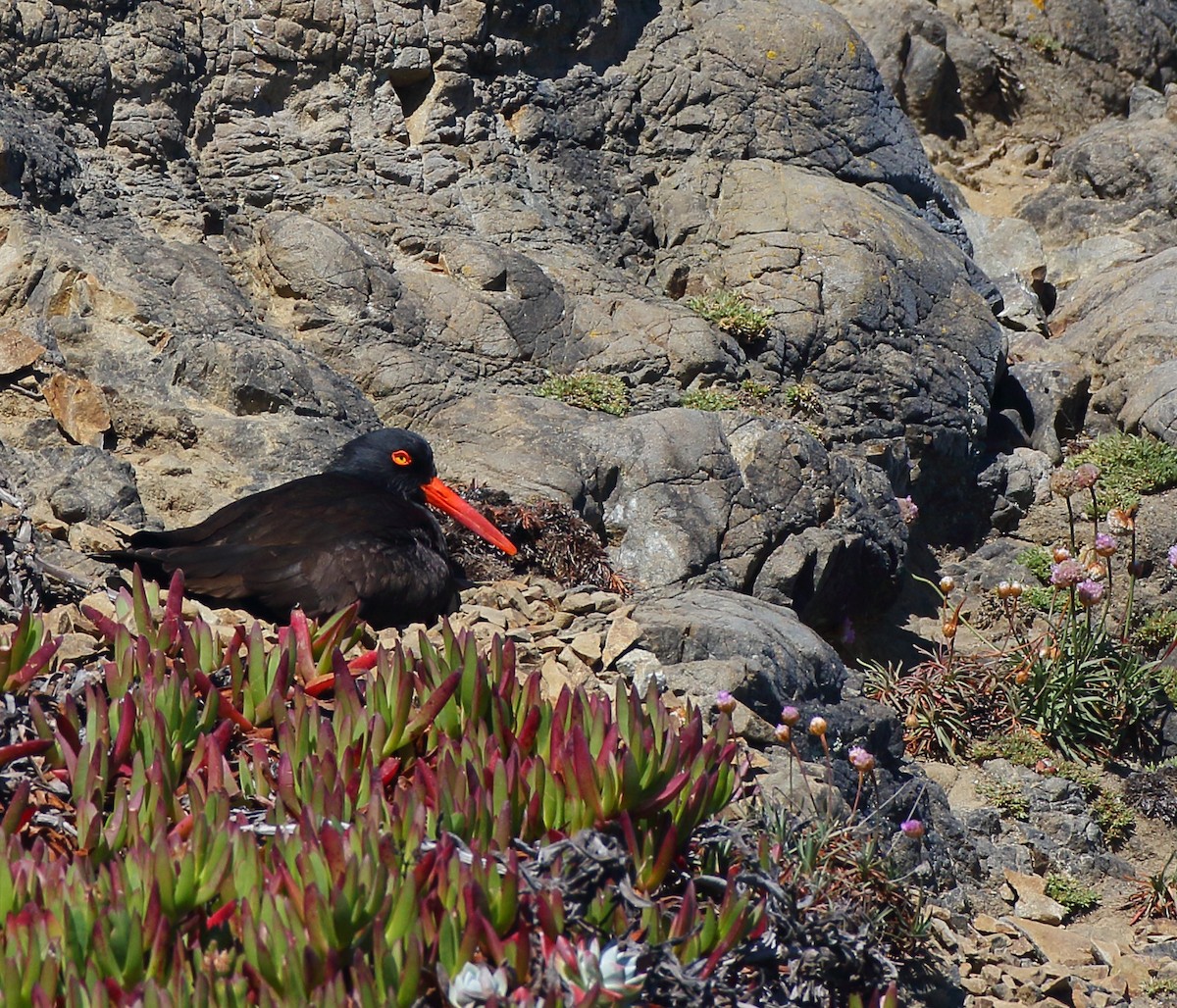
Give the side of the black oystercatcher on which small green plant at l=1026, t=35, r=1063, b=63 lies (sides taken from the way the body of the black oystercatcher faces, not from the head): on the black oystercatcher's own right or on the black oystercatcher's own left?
on the black oystercatcher's own left

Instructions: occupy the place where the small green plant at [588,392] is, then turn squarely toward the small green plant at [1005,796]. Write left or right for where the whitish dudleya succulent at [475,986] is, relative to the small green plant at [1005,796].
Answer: right

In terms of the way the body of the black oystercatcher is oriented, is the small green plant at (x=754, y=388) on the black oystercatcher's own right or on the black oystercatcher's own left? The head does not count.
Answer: on the black oystercatcher's own left

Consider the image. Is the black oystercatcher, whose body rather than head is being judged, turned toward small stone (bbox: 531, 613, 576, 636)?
yes

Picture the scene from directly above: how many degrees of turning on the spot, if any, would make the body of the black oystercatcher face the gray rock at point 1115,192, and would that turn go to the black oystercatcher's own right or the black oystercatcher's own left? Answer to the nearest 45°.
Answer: approximately 45° to the black oystercatcher's own left

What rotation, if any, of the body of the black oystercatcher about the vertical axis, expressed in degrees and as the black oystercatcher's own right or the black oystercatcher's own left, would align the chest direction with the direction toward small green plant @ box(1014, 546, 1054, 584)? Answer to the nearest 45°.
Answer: approximately 45° to the black oystercatcher's own left

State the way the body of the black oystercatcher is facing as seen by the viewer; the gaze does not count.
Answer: to the viewer's right

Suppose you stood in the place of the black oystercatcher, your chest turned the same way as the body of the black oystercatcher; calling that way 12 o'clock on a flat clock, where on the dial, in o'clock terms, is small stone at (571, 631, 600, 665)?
The small stone is roughly at 1 o'clock from the black oystercatcher.

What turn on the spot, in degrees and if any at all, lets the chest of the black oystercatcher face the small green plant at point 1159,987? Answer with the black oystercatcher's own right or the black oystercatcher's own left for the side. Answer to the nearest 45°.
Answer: approximately 45° to the black oystercatcher's own right
